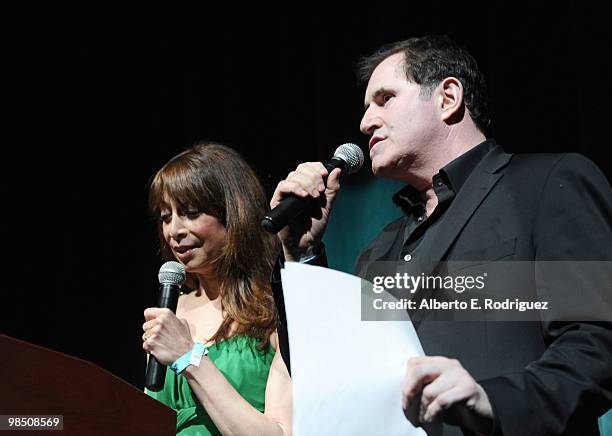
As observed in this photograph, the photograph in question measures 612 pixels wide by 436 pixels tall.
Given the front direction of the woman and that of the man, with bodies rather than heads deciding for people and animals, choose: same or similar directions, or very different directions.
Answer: same or similar directions

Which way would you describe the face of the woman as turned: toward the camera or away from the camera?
toward the camera

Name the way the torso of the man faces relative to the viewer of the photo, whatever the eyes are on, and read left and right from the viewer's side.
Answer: facing the viewer and to the left of the viewer

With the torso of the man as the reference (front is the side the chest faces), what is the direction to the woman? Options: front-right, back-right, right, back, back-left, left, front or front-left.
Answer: right

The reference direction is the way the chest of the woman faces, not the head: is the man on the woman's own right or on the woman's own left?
on the woman's own left

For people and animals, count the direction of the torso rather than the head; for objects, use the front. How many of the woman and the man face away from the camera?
0
